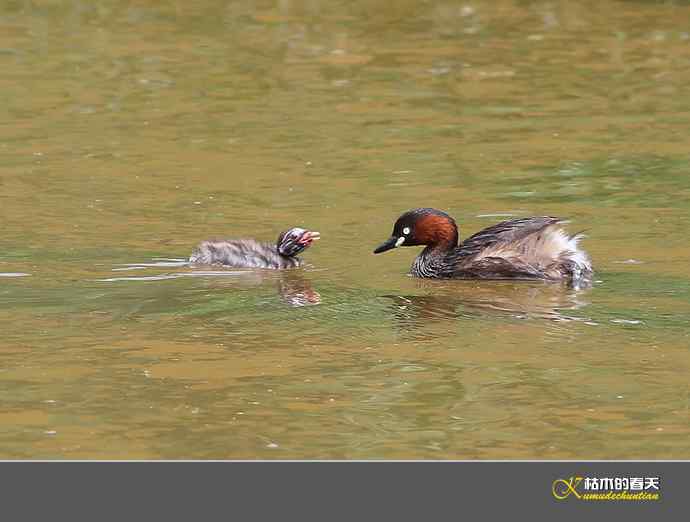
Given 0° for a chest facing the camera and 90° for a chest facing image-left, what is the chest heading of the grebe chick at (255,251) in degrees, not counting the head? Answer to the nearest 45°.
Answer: approximately 270°

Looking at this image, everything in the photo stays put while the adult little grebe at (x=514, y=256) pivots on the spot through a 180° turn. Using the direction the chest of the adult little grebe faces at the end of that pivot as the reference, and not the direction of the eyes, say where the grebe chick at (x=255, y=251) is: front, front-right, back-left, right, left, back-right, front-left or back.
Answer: back

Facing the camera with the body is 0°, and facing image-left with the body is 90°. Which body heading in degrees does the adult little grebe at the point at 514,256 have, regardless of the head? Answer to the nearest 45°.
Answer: approximately 90°
